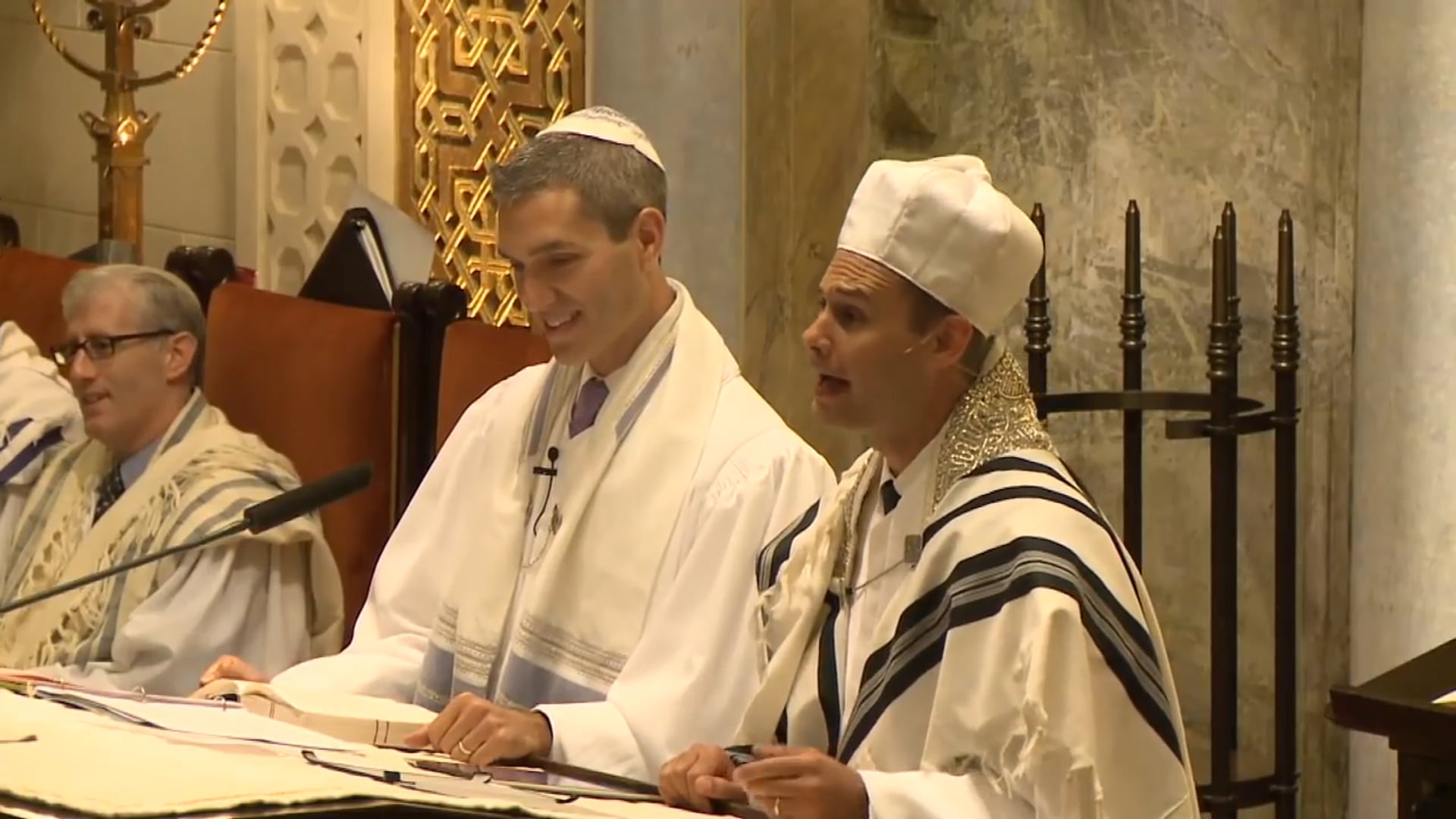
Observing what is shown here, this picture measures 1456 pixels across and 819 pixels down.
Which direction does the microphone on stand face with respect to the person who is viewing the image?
facing to the right of the viewer

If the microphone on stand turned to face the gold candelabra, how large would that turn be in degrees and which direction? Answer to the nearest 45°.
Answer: approximately 90° to its left

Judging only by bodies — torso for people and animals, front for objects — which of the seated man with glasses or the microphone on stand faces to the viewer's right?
the microphone on stand

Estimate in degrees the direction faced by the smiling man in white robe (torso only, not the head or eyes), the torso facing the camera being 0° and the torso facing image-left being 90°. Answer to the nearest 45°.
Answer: approximately 45°

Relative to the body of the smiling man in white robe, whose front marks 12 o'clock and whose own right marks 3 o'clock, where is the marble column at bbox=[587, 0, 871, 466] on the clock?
The marble column is roughly at 5 o'clock from the smiling man in white robe.

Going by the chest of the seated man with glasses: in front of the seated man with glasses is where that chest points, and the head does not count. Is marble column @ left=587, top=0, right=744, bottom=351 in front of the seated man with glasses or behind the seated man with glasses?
behind

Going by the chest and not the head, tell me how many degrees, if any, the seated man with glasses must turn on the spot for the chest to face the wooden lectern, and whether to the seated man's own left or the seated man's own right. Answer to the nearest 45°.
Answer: approximately 90° to the seated man's own left

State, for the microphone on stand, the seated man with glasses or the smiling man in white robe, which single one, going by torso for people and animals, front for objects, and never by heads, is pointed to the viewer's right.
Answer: the microphone on stand

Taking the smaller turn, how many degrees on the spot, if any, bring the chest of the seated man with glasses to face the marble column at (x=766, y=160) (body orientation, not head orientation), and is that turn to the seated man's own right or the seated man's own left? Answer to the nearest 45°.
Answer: approximately 135° to the seated man's own left

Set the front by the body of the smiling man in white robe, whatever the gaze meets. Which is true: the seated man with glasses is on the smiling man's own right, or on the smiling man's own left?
on the smiling man's own right
